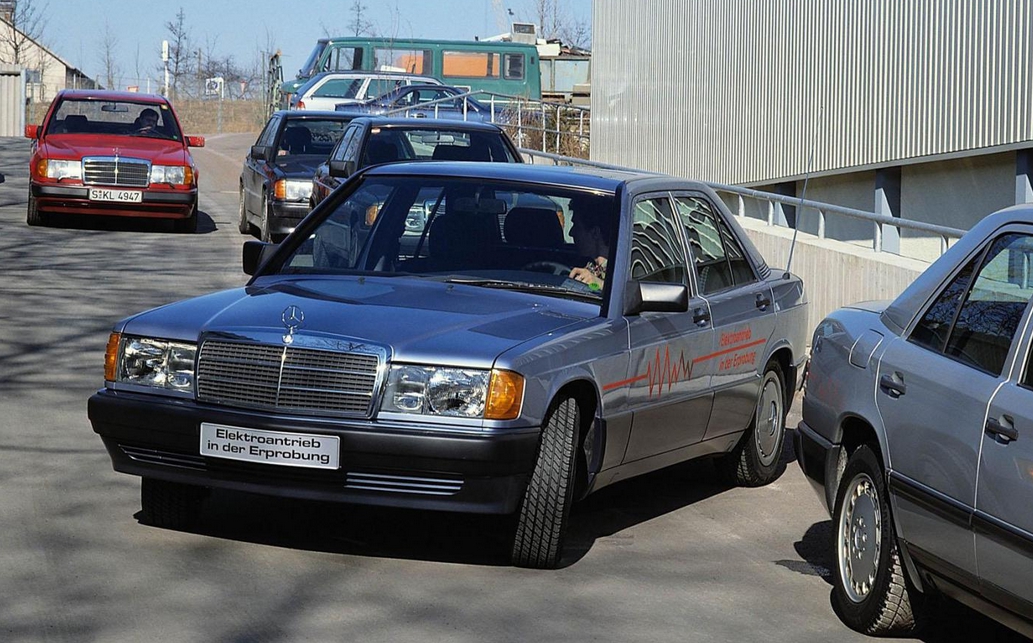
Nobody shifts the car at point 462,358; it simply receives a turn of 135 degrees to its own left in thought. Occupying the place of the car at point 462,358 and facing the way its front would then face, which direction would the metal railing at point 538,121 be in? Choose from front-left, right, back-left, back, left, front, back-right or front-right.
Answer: left

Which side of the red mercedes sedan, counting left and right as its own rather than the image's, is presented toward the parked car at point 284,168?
left

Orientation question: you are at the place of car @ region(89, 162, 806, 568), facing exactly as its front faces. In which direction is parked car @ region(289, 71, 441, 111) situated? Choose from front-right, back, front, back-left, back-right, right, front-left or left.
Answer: back-right

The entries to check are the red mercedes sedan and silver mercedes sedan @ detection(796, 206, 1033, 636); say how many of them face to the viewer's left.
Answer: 0

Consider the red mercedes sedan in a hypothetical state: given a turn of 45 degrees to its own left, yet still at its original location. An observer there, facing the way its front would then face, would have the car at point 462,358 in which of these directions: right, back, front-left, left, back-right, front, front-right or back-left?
front-right

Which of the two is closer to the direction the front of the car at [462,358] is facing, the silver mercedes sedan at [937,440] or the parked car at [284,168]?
the silver mercedes sedan

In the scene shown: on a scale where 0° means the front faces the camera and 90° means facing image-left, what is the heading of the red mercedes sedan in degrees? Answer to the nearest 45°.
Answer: approximately 0°

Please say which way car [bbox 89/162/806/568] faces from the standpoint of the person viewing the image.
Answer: facing the viewer and to the left of the viewer

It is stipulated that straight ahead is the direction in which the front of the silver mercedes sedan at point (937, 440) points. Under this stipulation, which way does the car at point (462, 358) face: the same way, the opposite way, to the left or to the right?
to the right

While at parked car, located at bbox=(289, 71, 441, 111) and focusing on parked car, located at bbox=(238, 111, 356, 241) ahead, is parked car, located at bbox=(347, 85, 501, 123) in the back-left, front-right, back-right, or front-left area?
front-left

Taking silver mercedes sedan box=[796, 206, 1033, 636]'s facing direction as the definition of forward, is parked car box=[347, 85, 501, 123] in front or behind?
behind
